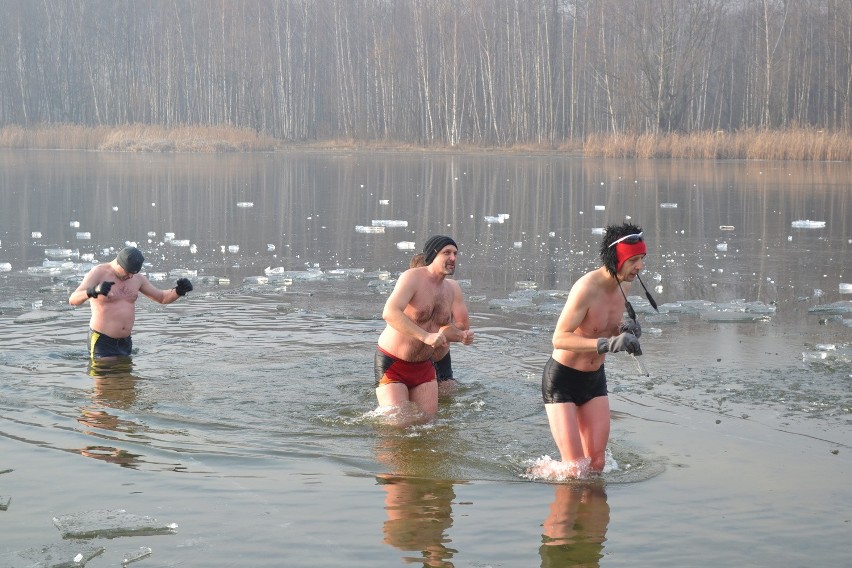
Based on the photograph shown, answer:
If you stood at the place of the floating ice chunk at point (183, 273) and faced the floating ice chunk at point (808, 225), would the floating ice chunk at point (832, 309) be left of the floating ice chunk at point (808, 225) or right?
right

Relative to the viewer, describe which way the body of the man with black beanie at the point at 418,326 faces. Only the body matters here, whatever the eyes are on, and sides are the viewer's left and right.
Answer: facing the viewer and to the right of the viewer

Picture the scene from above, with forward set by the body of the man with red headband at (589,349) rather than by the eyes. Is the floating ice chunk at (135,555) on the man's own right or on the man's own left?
on the man's own right

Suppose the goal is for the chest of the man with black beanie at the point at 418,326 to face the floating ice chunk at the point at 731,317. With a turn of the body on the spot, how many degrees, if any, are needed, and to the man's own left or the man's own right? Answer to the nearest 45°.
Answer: approximately 90° to the man's own left

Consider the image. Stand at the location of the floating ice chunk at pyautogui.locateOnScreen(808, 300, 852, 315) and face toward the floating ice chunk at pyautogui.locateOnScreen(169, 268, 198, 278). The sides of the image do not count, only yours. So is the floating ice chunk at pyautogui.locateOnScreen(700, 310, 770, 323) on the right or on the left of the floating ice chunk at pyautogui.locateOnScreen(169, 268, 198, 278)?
left

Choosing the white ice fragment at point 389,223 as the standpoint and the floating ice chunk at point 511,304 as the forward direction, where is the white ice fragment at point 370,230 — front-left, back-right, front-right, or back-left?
front-right

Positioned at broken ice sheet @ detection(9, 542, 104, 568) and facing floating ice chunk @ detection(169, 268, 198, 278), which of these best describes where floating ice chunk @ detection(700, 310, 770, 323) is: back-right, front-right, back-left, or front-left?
front-right

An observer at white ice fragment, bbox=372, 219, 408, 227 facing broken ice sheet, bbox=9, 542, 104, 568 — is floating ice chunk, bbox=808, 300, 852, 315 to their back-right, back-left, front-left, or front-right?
front-left

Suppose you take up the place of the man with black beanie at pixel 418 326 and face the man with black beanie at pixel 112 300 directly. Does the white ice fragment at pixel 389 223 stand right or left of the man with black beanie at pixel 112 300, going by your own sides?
right

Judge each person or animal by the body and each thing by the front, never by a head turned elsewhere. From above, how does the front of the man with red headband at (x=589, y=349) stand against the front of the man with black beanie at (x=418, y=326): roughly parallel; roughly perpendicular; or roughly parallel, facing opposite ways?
roughly parallel

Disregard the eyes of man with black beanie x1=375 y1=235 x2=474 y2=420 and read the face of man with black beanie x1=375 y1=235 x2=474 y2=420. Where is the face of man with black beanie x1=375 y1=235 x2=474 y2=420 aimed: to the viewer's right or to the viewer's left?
to the viewer's right

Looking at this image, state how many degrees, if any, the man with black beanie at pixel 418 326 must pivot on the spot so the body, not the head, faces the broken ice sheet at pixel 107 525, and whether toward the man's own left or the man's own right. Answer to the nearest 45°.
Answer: approximately 90° to the man's own right

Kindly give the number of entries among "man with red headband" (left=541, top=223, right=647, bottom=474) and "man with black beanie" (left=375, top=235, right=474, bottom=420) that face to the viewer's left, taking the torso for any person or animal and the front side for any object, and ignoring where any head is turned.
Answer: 0
